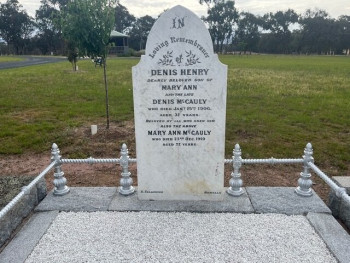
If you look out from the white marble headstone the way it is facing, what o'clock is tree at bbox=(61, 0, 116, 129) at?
The tree is roughly at 5 o'clock from the white marble headstone.

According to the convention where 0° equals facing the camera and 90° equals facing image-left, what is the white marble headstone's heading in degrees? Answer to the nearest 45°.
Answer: approximately 0°
